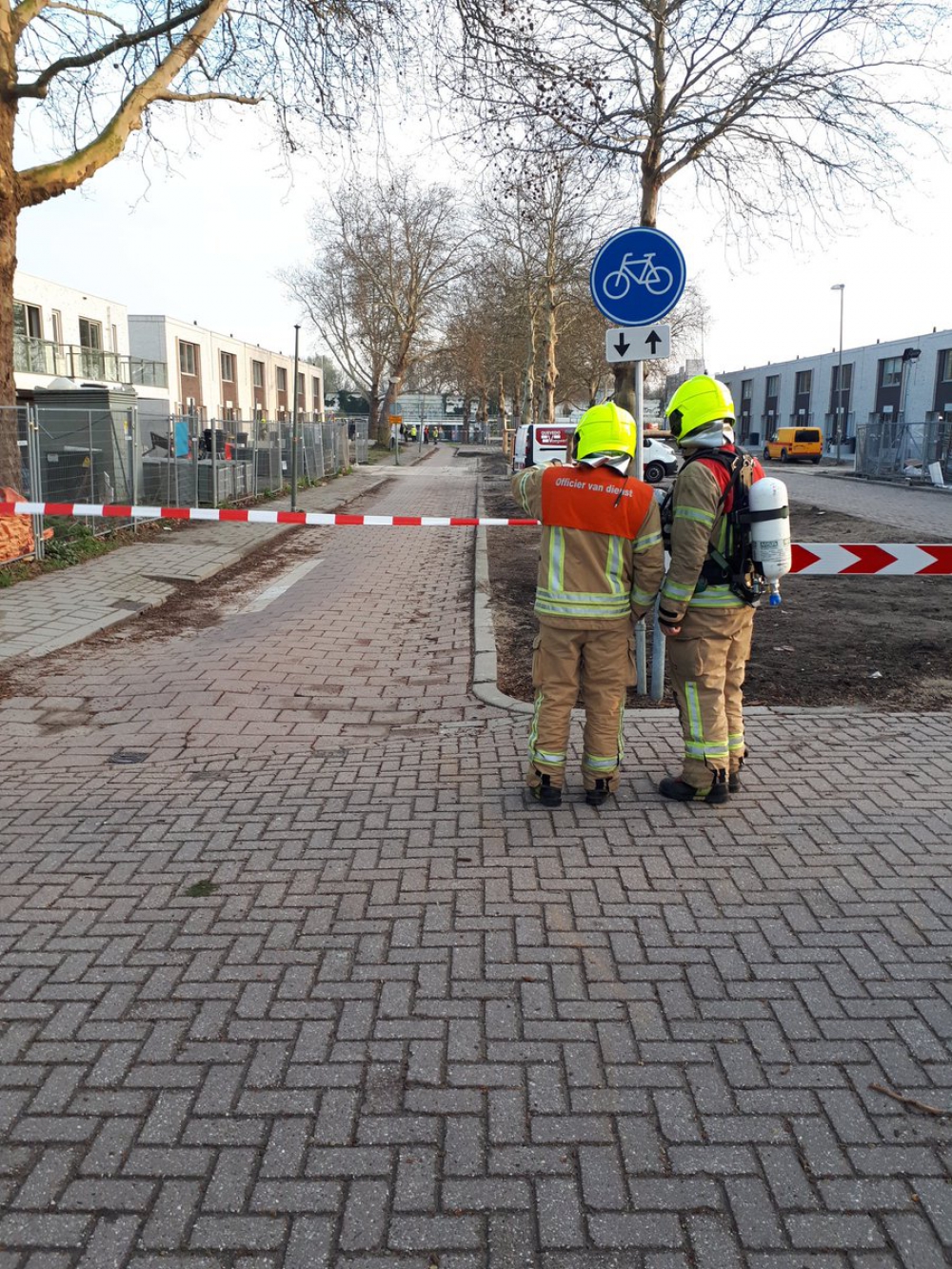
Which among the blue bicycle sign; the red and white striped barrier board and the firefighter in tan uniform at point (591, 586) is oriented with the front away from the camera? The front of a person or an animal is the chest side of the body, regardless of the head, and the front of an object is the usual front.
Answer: the firefighter in tan uniform

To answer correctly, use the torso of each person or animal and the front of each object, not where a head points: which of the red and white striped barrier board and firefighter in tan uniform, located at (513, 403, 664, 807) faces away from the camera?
the firefighter in tan uniform

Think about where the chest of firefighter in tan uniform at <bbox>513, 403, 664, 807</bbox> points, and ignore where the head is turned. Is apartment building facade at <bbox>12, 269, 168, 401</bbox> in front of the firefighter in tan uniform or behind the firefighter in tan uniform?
in front

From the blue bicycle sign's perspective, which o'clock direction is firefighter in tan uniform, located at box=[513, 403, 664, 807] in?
The firefighter in tan uniform is roughly at 12 o'clock from the blue bicycle sign.

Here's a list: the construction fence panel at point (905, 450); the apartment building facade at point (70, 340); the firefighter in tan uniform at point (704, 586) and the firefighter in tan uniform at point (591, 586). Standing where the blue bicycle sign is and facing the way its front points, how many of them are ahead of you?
2

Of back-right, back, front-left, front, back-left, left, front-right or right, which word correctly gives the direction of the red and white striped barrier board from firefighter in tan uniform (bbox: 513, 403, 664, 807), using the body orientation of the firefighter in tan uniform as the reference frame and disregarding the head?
front-right

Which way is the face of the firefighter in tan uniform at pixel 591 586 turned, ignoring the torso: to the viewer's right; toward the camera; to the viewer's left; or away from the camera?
away from the camera

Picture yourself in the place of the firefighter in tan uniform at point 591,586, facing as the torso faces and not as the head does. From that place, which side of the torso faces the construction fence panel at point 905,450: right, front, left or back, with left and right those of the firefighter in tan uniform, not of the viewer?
front

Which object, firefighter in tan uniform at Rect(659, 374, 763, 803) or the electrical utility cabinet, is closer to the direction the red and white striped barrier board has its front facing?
the firefighter in tan uniform

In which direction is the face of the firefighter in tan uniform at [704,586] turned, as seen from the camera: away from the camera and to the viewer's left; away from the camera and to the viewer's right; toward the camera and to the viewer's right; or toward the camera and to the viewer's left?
away from the camera and to the viewer's left

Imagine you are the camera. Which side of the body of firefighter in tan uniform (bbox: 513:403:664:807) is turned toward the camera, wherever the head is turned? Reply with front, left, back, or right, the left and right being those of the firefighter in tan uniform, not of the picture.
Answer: back

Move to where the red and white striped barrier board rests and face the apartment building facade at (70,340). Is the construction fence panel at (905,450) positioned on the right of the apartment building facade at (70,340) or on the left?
right

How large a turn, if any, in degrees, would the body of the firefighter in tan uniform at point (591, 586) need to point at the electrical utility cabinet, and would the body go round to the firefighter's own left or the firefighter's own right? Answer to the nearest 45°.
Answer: approximately 45° to the firefighter's own left
